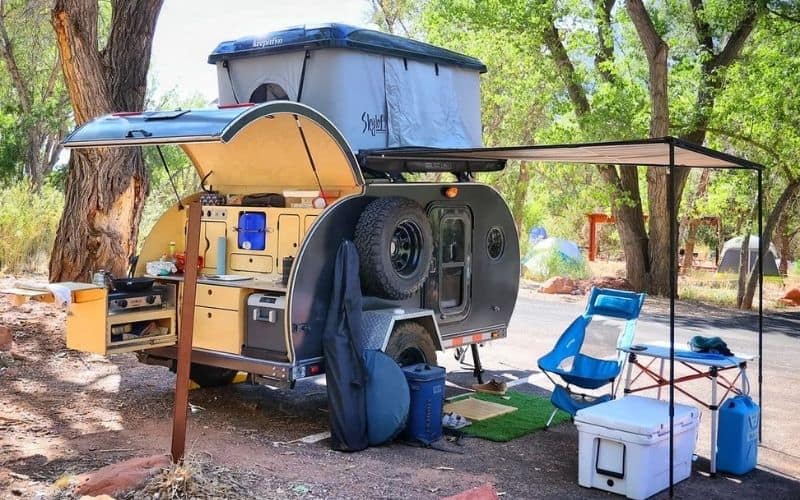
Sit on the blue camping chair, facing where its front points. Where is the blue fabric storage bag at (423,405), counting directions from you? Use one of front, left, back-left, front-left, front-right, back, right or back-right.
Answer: front

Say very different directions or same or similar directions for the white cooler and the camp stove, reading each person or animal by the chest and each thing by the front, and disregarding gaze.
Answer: same or similar directions

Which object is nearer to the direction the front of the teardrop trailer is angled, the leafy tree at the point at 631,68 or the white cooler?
the leafy tree

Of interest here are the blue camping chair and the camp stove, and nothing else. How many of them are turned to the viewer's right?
0

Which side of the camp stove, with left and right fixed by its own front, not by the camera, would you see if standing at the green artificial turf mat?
left

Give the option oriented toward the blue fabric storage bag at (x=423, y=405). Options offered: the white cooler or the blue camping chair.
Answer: the blue camping chair

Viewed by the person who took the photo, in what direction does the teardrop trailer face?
facing away from the viewer and to the right of the viewer

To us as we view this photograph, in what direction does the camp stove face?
facing the viewer

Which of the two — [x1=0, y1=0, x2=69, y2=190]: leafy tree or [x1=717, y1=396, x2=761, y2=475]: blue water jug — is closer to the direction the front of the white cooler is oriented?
the blue water jug

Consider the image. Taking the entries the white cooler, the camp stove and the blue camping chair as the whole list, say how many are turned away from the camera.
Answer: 0
